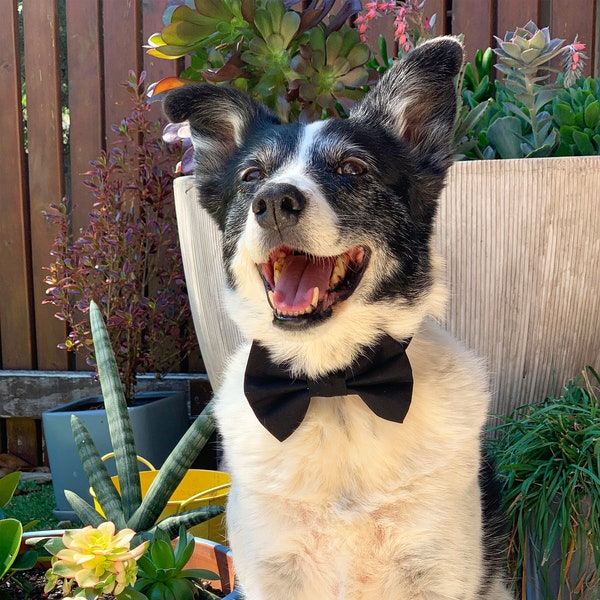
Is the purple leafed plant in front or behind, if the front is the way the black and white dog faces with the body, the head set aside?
behind

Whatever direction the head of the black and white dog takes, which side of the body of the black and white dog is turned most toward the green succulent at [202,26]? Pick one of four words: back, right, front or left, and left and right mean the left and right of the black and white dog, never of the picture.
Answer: back

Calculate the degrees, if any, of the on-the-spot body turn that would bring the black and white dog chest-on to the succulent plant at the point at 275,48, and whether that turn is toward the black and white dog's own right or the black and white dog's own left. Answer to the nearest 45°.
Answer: approximately 180°

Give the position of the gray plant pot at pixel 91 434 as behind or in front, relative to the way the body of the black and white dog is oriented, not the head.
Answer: behind

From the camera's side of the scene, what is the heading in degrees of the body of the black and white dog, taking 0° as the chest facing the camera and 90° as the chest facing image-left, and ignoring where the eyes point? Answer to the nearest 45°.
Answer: approximately 0°

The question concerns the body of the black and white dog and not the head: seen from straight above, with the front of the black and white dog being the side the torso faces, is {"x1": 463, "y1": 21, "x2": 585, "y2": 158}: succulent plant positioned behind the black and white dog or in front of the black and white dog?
behind

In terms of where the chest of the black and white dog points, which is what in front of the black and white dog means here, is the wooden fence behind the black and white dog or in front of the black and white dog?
behind

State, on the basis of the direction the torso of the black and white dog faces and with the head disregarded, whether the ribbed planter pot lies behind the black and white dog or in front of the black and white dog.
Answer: behind
